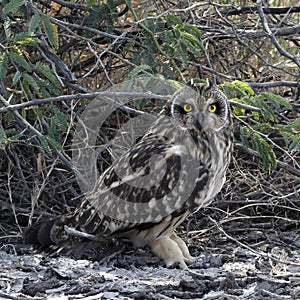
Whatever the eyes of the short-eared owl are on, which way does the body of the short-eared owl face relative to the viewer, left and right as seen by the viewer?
facing to the right of the viewer
